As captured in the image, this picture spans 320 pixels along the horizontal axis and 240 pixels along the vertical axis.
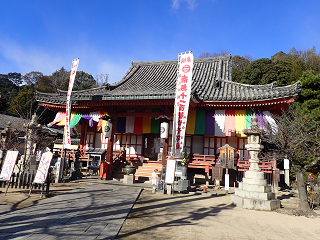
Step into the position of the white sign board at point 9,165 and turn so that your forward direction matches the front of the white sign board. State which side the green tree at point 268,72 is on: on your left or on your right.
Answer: on your left

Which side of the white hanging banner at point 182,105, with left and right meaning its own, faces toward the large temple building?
back

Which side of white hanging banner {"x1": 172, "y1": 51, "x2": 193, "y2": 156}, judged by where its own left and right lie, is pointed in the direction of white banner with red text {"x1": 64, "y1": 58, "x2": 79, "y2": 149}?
right

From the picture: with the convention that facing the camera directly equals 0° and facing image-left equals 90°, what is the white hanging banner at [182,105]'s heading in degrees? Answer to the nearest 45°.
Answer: approximately 0°

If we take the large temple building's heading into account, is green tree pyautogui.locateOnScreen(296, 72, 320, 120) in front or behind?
behind

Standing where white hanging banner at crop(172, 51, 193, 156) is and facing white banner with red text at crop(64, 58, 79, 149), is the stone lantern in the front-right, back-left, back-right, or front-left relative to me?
back-left

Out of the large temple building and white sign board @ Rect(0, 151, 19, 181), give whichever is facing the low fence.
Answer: the large temple building

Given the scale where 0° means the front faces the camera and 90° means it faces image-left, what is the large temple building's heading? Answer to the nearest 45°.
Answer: approximately 45°

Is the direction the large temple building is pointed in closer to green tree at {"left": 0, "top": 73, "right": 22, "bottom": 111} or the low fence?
the low fence

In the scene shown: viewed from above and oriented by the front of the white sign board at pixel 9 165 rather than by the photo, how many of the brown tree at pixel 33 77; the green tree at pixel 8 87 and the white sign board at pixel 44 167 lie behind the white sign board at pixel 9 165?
2

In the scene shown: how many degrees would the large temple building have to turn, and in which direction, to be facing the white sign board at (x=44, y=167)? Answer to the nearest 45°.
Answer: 0° — it already faces it
